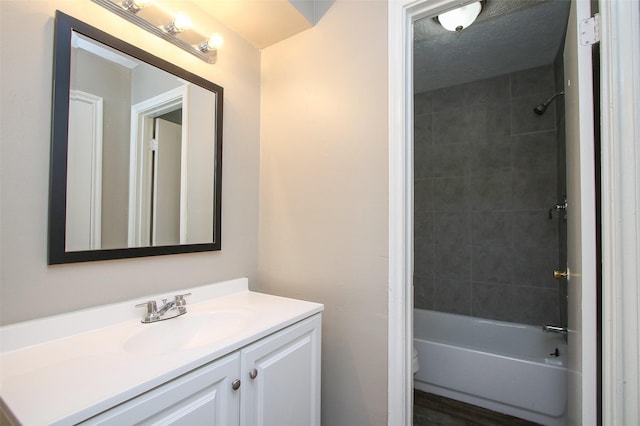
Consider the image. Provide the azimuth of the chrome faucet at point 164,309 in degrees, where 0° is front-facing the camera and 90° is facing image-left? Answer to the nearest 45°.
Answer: approximately 315°

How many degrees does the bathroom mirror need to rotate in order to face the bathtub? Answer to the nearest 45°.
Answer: approximately 45° to its left

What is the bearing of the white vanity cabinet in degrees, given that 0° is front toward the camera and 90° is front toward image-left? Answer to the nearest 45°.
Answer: approximately 315°

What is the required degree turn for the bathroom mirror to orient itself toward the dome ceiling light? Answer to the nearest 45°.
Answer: approximately 45° to its left

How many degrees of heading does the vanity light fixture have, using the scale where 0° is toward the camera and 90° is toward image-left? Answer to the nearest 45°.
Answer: approximately 315°

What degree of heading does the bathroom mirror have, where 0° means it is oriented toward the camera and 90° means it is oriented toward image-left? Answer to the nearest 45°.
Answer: approximately 315°
